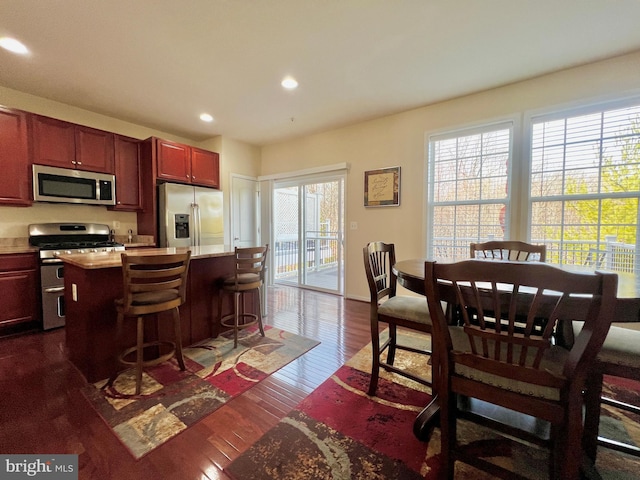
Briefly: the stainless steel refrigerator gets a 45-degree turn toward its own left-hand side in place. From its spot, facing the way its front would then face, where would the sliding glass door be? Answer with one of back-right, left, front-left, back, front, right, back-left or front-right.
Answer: front

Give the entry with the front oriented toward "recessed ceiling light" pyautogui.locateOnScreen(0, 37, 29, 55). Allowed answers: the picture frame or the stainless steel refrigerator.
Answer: the picture frame

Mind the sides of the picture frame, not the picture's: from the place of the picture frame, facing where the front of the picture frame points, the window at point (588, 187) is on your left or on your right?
on your left

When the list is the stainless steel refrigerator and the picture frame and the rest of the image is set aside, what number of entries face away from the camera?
0

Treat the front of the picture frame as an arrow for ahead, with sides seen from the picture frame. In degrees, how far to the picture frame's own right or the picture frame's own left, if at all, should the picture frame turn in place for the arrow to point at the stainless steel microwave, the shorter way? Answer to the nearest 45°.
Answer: approximately 45° to the picture frame's own right

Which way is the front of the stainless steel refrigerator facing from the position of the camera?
facing the viewer and to the right of the viewer

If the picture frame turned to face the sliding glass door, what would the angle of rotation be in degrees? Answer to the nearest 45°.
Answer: approximately 90° to its right

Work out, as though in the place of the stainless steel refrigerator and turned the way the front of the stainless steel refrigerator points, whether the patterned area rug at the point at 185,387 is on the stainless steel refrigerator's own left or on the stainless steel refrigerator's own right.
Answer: on the stainless steel refrigerator's own right

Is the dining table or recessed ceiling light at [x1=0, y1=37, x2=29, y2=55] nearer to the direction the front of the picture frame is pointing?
the recessed ceiling light

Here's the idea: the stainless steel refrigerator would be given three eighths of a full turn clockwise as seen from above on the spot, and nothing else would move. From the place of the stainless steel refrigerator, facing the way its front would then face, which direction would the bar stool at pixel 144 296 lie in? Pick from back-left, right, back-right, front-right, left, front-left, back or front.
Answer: left

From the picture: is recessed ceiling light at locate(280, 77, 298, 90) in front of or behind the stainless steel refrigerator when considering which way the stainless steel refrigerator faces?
in front
